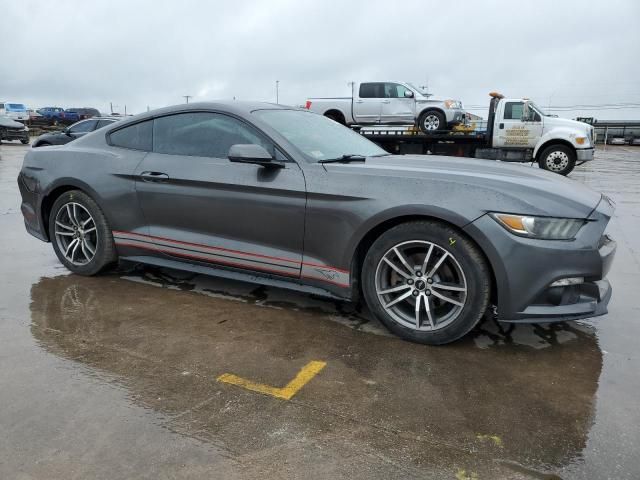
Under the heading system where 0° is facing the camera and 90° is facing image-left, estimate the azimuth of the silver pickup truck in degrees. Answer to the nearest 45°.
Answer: approximately 270°

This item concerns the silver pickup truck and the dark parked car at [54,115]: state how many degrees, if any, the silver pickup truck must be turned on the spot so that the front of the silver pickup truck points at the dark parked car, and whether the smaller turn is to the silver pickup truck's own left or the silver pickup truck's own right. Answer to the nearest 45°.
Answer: approximately 135° to the silver pickup truck's own left

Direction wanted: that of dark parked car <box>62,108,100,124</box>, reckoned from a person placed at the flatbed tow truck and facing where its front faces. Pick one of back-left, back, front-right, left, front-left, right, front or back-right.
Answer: back-left

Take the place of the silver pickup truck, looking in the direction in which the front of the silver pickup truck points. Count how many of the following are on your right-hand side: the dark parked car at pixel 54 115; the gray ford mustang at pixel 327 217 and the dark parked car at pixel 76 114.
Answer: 1

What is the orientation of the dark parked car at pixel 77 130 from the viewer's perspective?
to the viewer's left

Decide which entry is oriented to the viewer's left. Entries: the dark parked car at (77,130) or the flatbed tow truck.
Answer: the dark parked car

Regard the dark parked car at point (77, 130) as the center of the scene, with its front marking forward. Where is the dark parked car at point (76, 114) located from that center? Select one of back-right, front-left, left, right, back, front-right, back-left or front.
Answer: right

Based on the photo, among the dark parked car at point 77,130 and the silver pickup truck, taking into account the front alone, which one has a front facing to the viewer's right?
the silver pickup truck

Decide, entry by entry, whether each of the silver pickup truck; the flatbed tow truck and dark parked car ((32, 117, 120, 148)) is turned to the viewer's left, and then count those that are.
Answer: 1

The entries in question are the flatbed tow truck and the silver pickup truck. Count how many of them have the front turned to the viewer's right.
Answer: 2

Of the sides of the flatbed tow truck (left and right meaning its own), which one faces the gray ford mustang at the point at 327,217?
right

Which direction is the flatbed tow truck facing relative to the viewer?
to the viewer's right

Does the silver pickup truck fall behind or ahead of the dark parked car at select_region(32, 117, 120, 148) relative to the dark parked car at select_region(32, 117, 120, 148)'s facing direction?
behind

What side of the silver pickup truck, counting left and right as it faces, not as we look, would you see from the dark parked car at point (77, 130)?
back

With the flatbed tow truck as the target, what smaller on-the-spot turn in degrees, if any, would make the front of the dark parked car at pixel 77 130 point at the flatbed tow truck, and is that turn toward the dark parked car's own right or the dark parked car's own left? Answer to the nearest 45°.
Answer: approximately 135° to the dark parked car's own left
